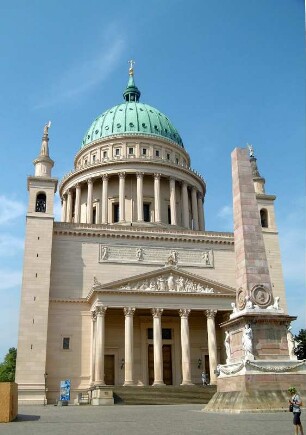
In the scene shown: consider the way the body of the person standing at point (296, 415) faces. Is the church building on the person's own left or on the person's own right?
on the person's own right

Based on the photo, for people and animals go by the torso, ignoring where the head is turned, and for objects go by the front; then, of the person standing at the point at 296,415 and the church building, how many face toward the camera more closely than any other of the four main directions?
1

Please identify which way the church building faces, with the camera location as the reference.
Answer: facing the viewer

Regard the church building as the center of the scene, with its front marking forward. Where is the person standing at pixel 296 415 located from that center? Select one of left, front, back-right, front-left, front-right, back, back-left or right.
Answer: front

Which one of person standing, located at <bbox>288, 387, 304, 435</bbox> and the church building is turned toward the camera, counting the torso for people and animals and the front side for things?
the church building
